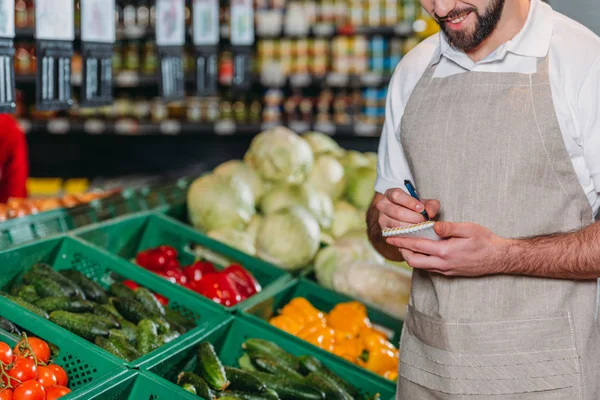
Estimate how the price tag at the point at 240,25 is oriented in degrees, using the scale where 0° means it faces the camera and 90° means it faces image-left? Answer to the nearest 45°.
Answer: approximately 0°

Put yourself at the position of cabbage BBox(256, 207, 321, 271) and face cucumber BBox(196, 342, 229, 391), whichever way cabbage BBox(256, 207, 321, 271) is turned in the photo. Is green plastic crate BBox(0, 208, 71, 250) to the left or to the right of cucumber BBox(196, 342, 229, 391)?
right

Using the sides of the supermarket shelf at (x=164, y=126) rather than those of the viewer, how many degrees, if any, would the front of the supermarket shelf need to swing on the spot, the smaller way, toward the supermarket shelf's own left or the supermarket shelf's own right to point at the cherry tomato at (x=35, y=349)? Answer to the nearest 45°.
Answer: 0° — it already faces it

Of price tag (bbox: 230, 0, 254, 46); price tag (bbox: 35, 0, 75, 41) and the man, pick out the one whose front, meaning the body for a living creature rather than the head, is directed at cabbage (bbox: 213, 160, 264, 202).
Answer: price tag (bbox: 230, 0, 254, 46)

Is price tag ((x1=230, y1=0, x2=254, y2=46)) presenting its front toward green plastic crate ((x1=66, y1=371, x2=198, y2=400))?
yes

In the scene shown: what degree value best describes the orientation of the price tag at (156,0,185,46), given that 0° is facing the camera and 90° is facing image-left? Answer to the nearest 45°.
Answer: approximately 0°

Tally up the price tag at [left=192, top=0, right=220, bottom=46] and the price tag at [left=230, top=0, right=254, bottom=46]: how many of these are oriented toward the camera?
2

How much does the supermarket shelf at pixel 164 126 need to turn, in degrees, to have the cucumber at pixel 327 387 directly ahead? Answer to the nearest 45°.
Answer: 0° — it already faces it

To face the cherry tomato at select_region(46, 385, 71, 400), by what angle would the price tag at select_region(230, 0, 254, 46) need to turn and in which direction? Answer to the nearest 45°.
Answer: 0° — it already faces it
